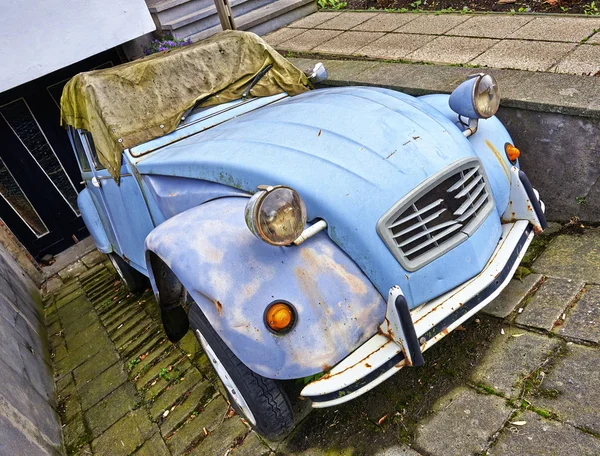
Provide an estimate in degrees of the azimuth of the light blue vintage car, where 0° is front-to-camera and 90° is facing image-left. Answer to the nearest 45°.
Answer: approximately 315°

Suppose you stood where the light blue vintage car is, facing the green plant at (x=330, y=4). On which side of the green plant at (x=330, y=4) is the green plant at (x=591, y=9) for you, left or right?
right

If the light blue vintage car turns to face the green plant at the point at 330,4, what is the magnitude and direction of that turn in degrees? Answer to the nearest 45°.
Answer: approximately 135° to its left

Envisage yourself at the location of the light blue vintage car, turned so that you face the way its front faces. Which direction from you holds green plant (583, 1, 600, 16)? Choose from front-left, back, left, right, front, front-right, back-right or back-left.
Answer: left

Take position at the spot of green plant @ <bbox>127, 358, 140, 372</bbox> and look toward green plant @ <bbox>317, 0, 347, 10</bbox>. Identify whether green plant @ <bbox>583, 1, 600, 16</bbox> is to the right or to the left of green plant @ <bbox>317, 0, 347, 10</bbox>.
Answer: right
